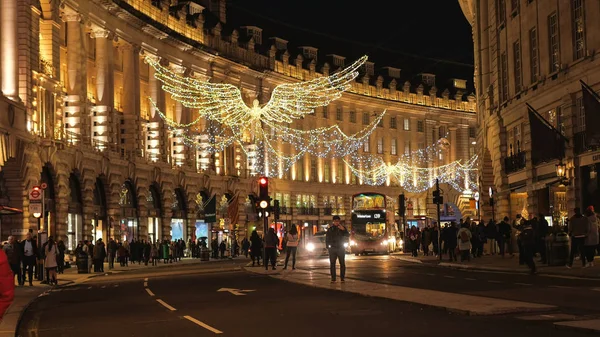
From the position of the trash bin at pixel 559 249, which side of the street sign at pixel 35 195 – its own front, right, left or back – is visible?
left

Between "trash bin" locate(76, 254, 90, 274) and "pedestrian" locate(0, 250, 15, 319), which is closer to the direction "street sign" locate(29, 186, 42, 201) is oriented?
the pedestrian

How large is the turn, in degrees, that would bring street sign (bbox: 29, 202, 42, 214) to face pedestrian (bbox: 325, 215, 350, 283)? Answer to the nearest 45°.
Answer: approximately 45° to its left

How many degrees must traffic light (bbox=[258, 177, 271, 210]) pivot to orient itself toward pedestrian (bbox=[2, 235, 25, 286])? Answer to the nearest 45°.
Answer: approximately 45° to its right

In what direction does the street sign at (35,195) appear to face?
toward the camera

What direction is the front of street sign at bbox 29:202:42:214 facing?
toward the camera

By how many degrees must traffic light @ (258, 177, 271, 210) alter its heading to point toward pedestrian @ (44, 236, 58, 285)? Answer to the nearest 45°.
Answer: approximately 45° to its right

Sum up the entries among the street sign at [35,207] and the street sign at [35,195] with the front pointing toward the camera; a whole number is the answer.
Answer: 2

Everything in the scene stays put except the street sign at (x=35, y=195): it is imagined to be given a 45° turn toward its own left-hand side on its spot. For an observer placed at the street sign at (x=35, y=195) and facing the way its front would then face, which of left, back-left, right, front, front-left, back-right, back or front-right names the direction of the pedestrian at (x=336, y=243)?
front

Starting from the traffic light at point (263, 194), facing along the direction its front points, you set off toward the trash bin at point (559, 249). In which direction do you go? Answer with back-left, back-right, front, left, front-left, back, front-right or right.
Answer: front-left

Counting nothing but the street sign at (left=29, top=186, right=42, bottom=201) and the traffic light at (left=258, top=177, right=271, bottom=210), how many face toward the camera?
2

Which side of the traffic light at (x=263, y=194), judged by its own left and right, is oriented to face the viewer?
front

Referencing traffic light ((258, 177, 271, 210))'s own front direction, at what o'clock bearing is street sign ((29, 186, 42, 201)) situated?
The street sign is roughly at 2 o'clock from the traffic light.
